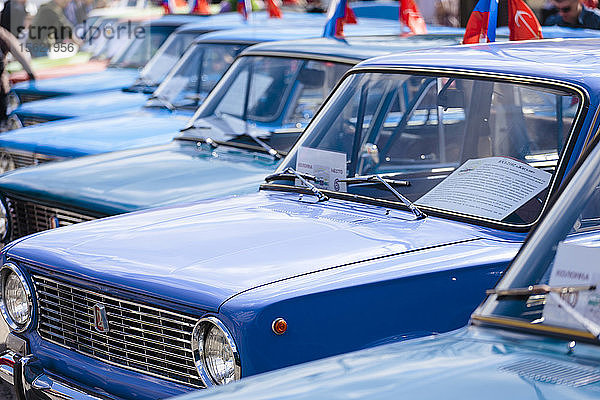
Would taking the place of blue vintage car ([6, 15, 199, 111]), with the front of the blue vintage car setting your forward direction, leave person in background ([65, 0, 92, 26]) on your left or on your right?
on your right

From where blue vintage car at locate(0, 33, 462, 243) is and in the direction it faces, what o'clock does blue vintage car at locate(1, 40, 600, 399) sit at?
blue vintage car at locate(1, 40, 600, 399) is roughly at 10 o'clock from blue vintage car at locate(0, 33, 462, 243).

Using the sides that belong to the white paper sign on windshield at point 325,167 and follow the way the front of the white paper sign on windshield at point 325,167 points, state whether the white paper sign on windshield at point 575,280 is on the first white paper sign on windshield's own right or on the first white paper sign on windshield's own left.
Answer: on the first white paper sign on windshield's own left

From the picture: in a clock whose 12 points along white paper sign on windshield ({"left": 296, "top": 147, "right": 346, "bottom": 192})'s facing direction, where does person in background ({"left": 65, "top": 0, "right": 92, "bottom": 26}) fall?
The person in background is roughly at 4 o'clock from the white paper sign on windshield.

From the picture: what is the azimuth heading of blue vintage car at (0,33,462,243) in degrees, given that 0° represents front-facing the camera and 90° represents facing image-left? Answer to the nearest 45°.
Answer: approximately 45°

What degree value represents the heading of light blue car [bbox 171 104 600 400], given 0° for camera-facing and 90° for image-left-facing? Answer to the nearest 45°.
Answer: approximately 45°

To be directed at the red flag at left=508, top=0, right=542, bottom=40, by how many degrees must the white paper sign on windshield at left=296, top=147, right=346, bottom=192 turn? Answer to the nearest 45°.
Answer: approximately 180°

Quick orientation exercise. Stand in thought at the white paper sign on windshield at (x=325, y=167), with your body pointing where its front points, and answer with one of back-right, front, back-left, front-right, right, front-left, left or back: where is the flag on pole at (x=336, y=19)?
back-right

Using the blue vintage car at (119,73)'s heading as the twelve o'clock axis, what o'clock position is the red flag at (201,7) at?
The red flag is roughly at 6 o'clock from the blue vintage car.

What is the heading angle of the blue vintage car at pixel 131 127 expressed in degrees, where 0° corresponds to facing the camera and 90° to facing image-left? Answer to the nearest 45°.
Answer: approximately 45°

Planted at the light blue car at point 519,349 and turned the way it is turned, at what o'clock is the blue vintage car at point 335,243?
The blue vintage car is roughly at 4 o'clock from the light blue car.
